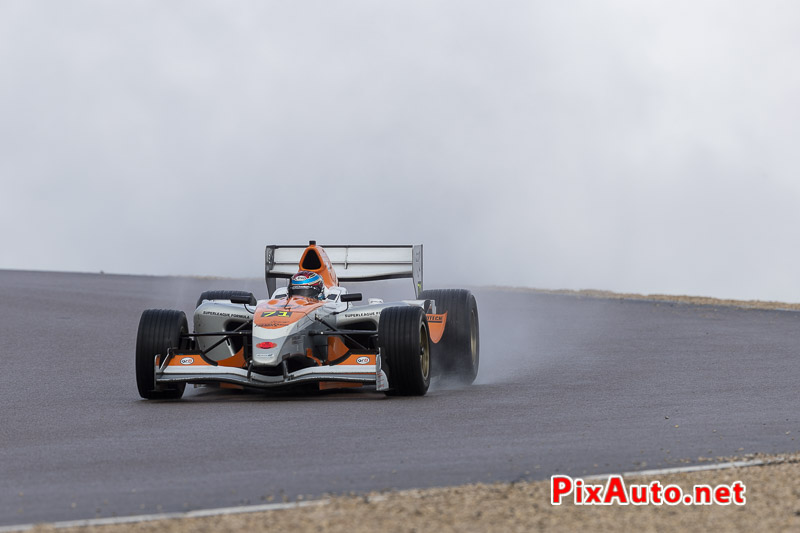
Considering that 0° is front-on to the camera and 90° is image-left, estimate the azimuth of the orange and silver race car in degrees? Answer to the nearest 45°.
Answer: approximately 0°
